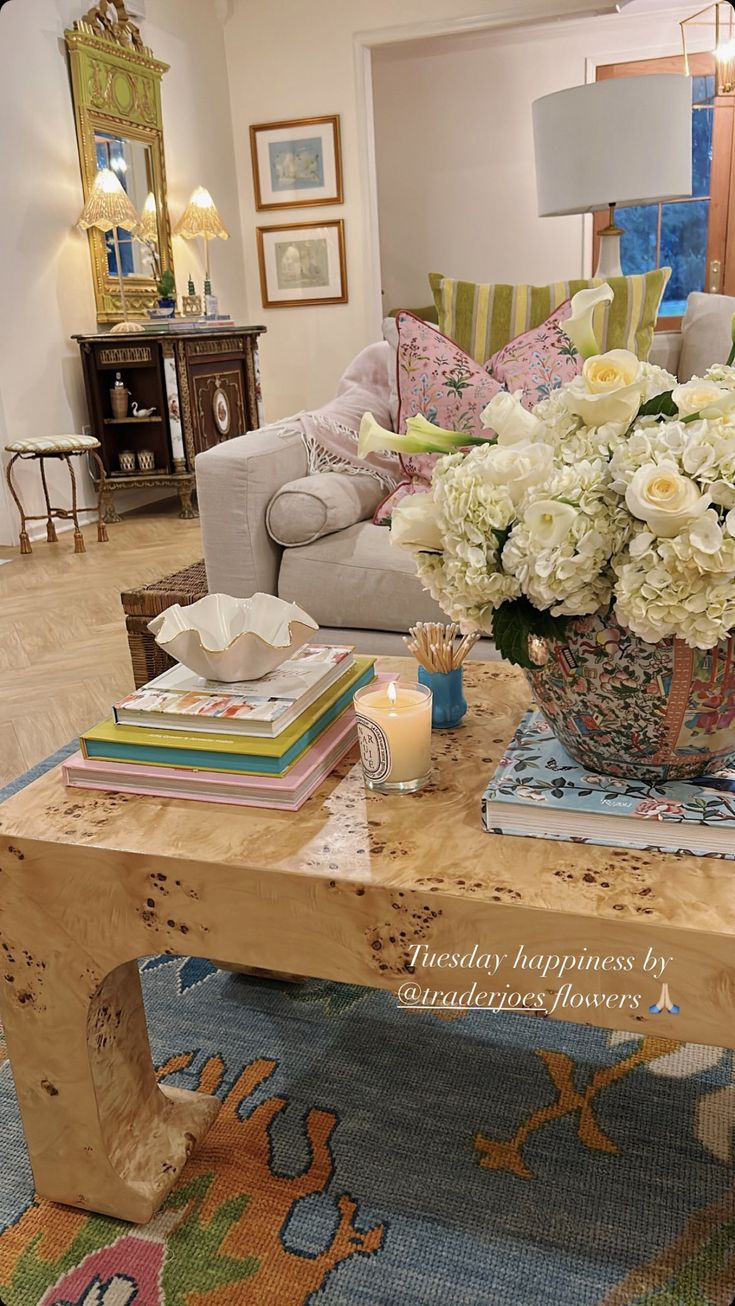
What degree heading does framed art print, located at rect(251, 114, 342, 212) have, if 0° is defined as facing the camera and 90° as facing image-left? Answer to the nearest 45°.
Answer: approximately 0°

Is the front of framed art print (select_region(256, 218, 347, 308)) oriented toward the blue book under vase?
yes

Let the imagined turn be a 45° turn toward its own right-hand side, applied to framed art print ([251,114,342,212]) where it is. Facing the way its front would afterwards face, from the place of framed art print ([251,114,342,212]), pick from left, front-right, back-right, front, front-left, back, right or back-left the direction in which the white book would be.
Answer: front-left

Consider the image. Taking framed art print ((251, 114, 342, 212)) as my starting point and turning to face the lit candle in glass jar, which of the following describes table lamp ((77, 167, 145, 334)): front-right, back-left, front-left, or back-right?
front-right

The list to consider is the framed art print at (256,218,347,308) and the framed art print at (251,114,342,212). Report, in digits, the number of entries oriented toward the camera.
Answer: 2

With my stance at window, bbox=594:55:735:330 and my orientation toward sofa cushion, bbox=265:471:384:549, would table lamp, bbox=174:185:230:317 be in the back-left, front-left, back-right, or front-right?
front-right

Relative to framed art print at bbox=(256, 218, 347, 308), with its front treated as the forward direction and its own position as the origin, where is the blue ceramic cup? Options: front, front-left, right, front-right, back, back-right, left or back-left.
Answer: front

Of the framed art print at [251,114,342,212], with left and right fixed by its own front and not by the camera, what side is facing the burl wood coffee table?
front

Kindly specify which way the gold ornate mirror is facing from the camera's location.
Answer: facing the viewer and to the right of the viewer

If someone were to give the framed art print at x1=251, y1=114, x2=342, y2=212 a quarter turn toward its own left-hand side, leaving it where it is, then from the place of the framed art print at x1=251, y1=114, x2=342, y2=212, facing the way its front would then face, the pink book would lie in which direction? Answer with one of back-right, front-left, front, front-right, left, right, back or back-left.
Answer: right

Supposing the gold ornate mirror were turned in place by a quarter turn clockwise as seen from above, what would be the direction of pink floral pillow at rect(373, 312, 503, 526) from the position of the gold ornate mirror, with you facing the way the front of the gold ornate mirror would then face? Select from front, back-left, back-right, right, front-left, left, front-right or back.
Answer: front-left

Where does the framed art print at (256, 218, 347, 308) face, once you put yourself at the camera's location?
facing the viewer

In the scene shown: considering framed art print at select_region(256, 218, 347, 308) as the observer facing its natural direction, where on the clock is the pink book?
The pink book is roughly at 12 o'clock from the framed art print.

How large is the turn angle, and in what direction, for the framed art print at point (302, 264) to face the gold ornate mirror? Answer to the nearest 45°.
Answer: approximately 45° to its right

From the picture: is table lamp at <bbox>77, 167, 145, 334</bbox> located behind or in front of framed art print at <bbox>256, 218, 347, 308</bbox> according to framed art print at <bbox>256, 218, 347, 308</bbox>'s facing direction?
in front

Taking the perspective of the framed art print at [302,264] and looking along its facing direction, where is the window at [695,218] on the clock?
The window is roughly at 9 o'clock from the framed art print.

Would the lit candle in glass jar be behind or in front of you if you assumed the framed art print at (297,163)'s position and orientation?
in front

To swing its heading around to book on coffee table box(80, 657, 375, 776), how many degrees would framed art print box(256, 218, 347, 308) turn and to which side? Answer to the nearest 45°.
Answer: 0° — it already faces it
